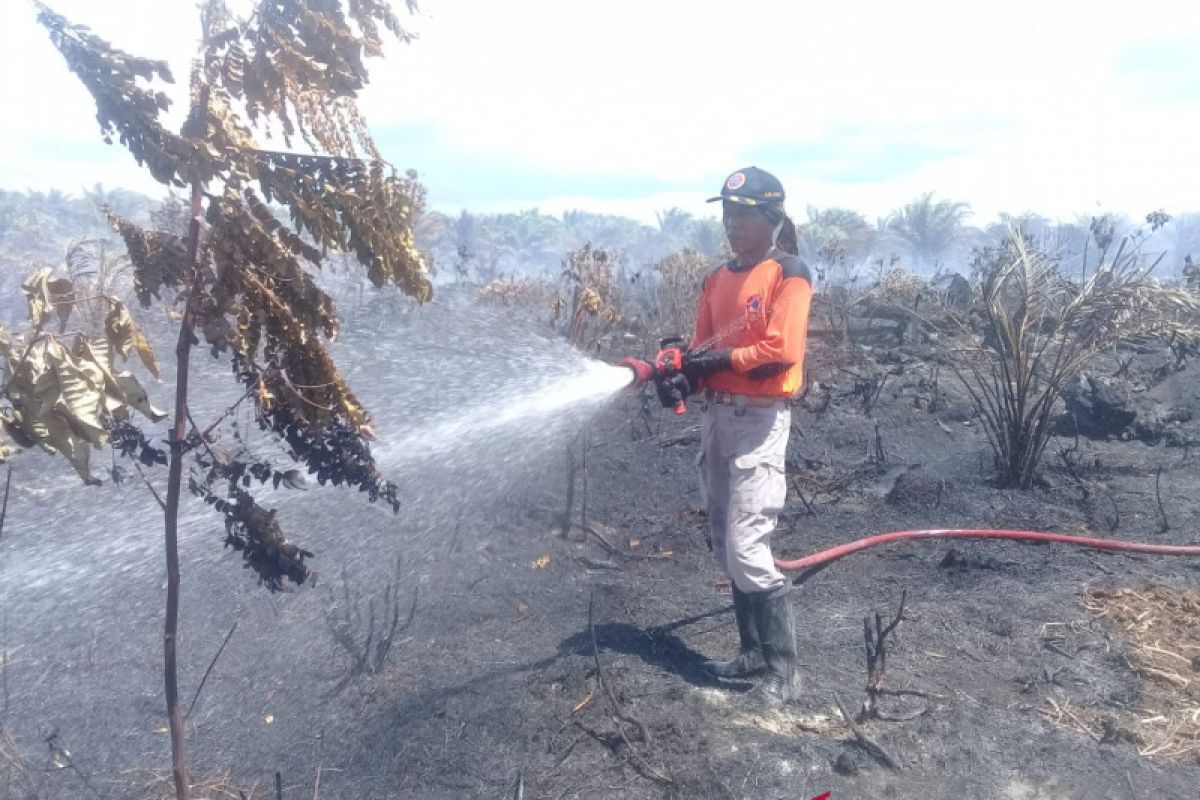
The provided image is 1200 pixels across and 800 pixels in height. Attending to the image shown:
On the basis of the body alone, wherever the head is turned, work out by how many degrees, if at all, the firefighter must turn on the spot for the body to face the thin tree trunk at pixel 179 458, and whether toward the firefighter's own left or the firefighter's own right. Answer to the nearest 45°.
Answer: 0° — they already face it

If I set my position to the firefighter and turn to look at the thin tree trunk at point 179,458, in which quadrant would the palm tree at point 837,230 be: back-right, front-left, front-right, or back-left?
back-right

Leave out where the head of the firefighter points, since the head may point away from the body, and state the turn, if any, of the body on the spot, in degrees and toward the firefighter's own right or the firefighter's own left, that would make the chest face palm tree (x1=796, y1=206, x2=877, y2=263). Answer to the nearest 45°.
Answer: approximately 135° to the firefighter's own right

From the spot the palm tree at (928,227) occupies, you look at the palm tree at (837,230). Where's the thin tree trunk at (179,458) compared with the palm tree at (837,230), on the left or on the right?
left

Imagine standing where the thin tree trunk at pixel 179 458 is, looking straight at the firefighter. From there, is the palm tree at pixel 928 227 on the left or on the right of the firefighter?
left

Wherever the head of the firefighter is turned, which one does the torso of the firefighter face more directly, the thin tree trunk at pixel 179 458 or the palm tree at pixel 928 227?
the thin tree trunk

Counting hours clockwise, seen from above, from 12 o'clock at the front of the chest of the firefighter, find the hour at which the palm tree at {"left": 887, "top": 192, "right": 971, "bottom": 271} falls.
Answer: The palm tree is roughly at 5 o'clock from the firefighter.

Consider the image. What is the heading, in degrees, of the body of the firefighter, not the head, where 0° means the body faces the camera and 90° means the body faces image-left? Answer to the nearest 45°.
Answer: approximately 45°
